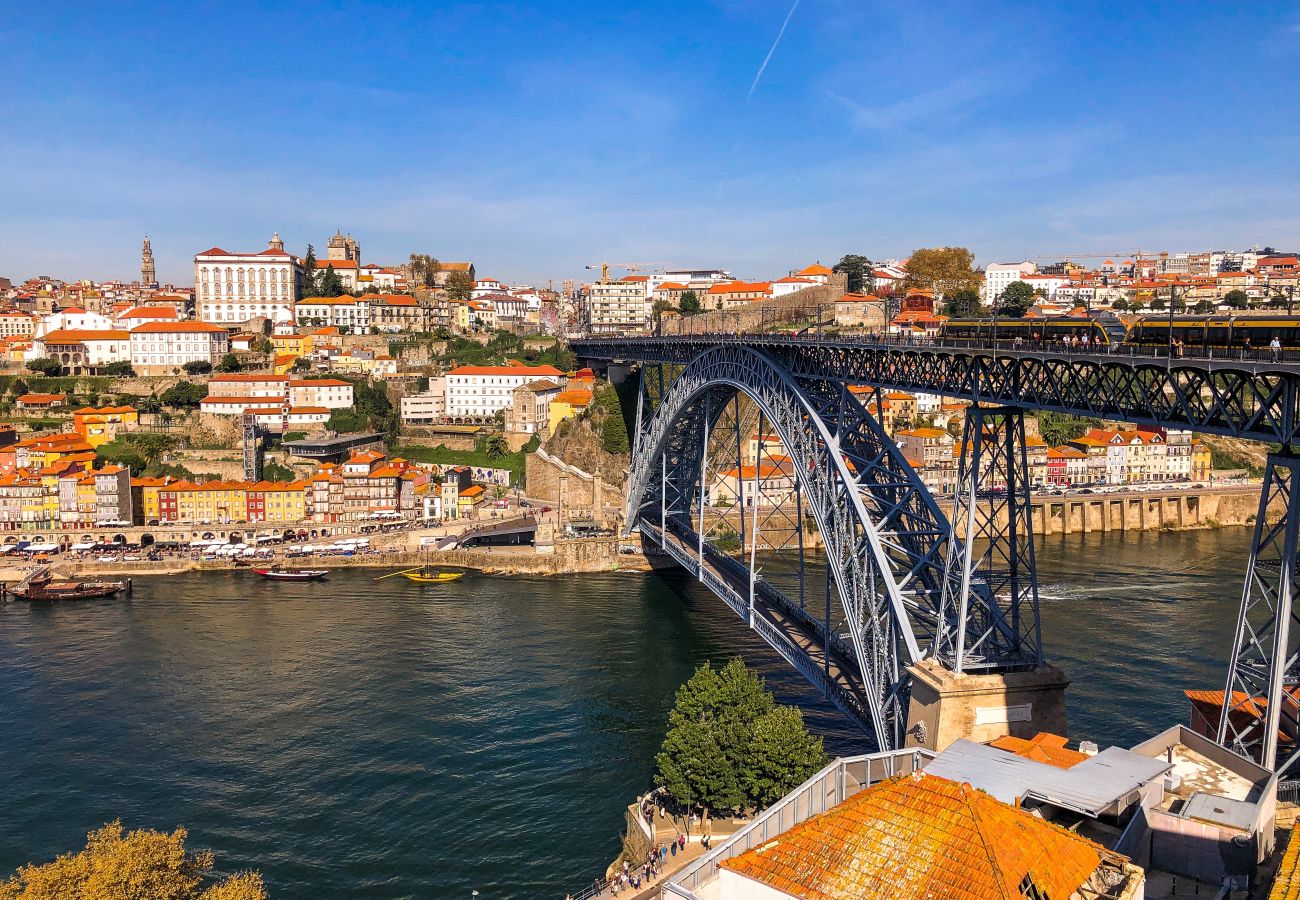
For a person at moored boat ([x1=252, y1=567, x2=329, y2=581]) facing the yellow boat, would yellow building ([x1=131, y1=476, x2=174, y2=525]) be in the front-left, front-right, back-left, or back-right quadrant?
back-left

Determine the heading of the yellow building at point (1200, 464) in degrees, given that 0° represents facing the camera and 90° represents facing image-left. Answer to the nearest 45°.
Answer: approximately 0°

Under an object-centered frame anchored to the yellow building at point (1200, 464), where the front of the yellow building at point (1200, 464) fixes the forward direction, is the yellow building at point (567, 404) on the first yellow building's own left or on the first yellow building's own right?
on the first yellow building's own right

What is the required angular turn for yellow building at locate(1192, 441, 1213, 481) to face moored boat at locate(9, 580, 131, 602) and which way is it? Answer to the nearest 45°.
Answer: approximately 45° to its right

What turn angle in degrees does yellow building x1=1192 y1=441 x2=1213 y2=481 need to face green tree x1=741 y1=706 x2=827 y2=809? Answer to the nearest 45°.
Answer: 0° — it already faces it

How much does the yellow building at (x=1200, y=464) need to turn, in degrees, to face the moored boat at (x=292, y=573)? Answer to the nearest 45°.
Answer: approximately 45° to its right

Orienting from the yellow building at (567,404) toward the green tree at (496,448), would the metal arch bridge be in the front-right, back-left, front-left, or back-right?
back-left
